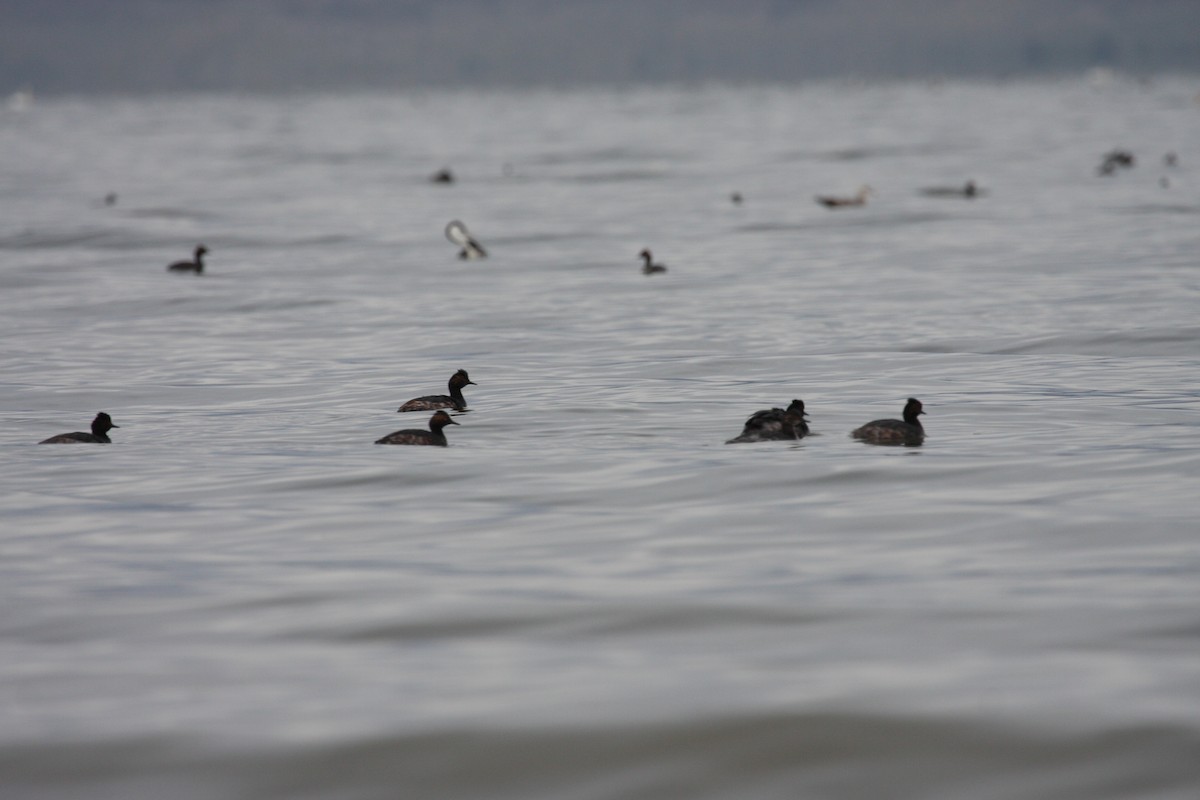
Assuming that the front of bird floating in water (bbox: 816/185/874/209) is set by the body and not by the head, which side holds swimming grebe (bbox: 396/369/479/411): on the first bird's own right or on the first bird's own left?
on the first bird's own right

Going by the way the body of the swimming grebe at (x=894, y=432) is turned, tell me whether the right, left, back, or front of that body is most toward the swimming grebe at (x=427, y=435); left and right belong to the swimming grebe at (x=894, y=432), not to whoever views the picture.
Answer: back

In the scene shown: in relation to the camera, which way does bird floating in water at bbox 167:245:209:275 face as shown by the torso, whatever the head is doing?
to the viewer's right

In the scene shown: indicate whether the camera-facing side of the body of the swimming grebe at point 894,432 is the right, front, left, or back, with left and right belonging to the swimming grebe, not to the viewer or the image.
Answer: right

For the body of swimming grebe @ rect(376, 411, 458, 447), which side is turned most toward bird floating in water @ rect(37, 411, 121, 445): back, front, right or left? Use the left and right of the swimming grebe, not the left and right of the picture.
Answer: back

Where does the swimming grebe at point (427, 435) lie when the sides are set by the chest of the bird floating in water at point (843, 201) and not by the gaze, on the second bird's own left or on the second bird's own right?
on the second bird's own right

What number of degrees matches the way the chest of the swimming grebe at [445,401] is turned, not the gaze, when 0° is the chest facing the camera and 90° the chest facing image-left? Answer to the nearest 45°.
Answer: approximately 270°

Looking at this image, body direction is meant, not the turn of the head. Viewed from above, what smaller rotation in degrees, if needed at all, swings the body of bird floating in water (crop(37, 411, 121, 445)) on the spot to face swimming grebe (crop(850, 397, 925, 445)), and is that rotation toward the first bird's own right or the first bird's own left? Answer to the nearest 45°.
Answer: approximately 45° to the first bird's own right

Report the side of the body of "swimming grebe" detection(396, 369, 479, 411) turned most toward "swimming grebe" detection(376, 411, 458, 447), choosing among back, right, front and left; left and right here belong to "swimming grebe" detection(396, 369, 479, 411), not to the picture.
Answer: right

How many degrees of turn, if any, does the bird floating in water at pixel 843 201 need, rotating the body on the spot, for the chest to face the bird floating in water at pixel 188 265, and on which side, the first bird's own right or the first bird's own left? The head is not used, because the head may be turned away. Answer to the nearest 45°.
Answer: approximately 135° to the first bird's own right

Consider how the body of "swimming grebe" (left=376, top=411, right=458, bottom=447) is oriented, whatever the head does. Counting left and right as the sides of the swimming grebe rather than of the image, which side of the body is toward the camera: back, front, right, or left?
right
